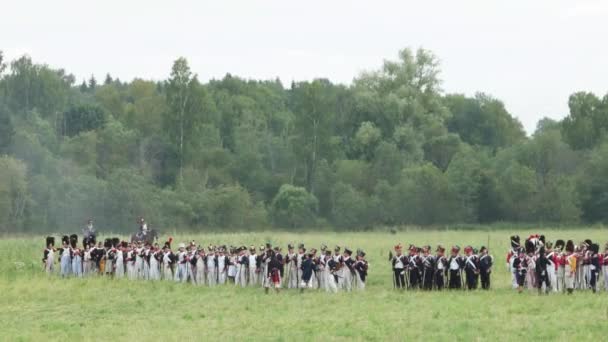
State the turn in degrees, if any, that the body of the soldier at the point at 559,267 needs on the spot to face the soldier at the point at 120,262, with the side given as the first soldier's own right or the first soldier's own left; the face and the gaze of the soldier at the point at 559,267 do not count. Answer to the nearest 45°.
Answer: approximately 45° to the first soldier's own right

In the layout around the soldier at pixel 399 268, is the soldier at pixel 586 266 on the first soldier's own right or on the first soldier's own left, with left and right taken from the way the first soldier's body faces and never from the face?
on the first soldier's own left

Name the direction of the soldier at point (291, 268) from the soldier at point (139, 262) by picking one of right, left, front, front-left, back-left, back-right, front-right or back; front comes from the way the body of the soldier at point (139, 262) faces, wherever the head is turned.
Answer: front-left

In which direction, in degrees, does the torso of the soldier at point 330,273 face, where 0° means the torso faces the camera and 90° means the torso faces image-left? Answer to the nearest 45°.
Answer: approximately 0°

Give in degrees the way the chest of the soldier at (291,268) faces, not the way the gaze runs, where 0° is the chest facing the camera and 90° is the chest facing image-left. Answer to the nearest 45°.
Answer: approximately 0°
